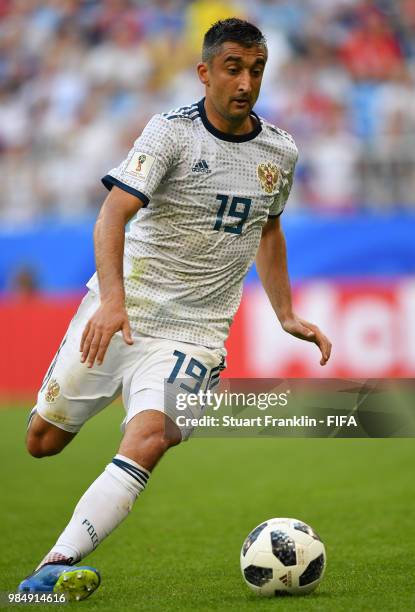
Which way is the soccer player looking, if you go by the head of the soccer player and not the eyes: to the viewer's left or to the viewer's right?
to the viewer's right

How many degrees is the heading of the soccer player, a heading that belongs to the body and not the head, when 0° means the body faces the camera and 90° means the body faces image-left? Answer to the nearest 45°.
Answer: approximately 315°
